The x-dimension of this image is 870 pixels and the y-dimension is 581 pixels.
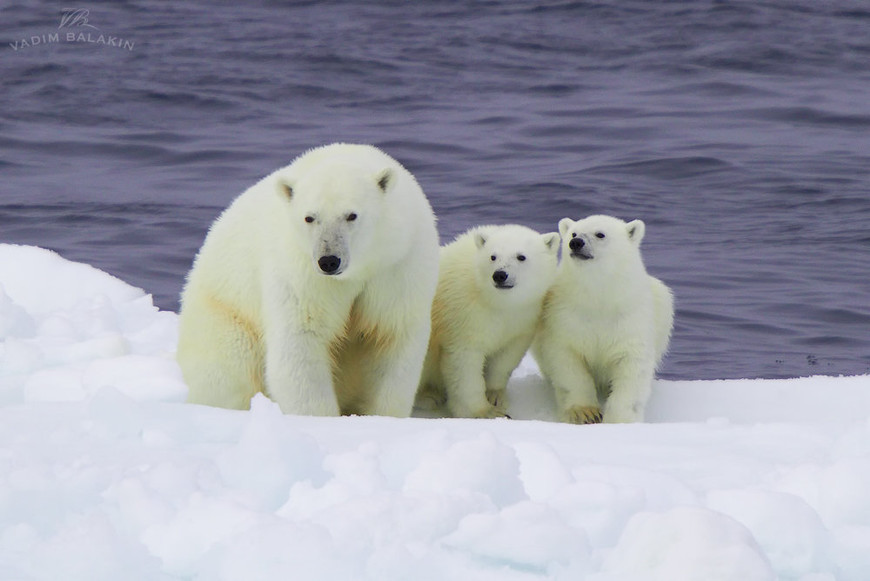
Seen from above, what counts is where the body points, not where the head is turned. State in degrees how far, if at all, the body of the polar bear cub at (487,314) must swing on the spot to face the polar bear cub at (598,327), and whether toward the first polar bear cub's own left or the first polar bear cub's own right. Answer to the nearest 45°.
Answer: approximately 45° to the first polar bear cub's own left

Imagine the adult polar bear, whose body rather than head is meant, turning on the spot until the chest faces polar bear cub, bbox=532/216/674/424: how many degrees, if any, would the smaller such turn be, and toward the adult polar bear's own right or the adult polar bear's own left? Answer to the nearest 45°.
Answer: approximately 45° to the adult polar bear's own left

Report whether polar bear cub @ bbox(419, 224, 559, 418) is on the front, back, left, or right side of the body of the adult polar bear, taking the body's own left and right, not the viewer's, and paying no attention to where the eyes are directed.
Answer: left

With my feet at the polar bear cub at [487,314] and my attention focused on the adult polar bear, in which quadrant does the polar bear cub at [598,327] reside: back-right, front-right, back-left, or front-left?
back-left

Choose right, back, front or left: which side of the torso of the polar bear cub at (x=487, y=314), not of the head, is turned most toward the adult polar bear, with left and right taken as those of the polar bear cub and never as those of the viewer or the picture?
right

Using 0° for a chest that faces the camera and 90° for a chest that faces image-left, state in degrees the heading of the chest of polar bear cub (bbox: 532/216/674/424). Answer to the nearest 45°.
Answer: approximately 0°

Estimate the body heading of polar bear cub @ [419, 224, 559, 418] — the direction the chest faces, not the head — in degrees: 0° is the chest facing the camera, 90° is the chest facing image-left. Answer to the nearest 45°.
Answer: approximately 315°

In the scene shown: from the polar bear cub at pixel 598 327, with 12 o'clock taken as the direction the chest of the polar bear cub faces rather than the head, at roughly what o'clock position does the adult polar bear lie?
The adult polar bear is roughly at 2 o'clock from the polar bear cub.

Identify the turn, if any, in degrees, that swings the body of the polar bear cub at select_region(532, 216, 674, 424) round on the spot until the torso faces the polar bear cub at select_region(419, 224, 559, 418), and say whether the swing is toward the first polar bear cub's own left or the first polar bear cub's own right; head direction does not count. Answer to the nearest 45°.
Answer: approximately 90° to the first polar bear cub's own right
